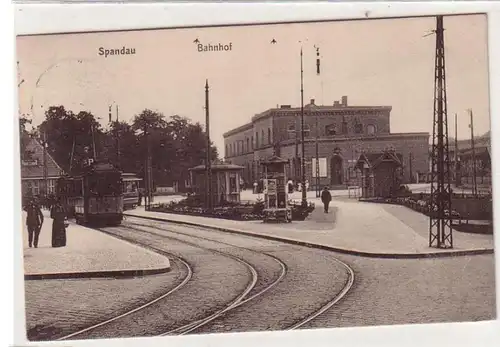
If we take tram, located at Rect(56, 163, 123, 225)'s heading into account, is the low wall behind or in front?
in front

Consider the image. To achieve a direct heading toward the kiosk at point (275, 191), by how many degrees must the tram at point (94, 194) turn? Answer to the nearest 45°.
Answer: approximately 45° to its left

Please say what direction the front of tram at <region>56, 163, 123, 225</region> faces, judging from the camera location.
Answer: facing the viewer and to the right of the viewer
